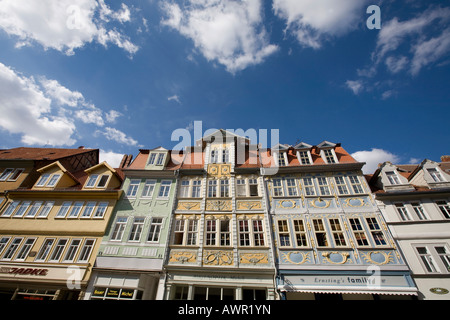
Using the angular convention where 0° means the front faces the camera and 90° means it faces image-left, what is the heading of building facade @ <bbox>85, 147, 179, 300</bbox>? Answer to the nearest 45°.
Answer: approximately 0°

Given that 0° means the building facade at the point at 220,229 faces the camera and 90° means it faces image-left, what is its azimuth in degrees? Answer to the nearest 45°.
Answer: approximately 0°

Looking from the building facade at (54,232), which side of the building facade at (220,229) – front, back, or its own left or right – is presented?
right

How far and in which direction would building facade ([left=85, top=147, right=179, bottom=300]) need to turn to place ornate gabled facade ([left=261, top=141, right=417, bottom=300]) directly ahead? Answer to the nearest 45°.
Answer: approximately 45° to its left

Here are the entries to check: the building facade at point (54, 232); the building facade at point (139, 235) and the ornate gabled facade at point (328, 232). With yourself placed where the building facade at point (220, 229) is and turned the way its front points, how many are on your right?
2

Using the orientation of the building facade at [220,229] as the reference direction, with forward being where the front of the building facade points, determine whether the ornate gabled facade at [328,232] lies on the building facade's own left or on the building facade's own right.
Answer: on the building facade's own left

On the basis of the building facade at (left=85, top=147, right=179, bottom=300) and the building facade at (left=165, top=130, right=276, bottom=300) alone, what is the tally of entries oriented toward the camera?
2
